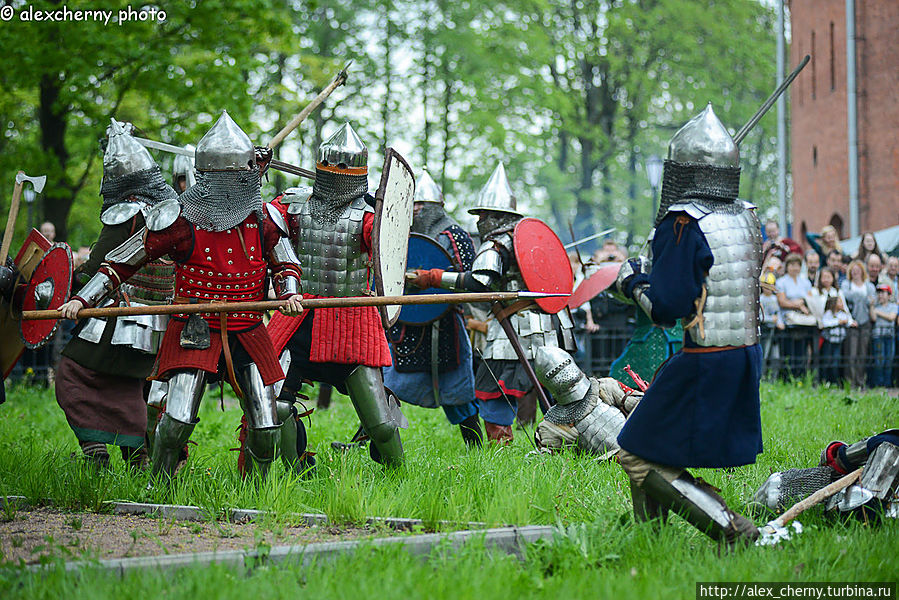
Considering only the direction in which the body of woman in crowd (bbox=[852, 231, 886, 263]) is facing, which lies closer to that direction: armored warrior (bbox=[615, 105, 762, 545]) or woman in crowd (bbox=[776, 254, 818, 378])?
the armored warrior

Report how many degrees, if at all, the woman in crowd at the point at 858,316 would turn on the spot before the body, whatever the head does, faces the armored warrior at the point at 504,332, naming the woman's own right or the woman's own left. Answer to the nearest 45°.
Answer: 0° — they already face them

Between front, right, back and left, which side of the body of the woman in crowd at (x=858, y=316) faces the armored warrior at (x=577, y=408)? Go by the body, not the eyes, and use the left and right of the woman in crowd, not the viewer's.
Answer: front

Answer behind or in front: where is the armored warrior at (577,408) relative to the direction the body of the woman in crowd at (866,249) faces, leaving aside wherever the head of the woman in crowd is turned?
in front

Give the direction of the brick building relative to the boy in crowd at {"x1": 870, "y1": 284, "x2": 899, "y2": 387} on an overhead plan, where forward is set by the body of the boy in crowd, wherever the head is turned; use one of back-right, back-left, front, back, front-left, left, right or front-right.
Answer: back-right

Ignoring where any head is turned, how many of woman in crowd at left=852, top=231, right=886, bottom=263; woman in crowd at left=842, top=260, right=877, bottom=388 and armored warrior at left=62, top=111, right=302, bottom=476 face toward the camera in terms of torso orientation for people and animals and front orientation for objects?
3

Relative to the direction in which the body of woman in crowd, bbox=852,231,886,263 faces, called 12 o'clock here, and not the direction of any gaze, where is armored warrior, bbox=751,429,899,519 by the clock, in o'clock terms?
The armored warrior is roughly at 12 o'clock from the woman in crowd.

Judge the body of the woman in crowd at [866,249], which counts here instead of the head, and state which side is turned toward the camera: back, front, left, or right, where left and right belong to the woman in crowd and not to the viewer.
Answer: front

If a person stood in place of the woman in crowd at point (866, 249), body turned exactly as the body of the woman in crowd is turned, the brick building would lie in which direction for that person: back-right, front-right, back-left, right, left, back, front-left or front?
back

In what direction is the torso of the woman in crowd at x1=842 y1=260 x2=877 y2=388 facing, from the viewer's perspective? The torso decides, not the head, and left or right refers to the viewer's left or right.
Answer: facing the viewer
